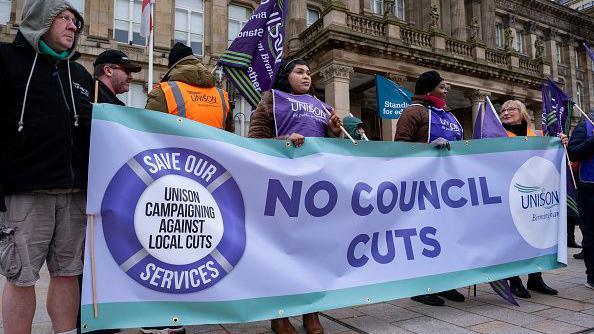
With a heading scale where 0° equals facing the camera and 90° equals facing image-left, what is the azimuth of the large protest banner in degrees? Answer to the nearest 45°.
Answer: approximately 315°

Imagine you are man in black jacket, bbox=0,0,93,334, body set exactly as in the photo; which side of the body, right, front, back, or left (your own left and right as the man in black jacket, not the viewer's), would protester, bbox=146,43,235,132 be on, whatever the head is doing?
left

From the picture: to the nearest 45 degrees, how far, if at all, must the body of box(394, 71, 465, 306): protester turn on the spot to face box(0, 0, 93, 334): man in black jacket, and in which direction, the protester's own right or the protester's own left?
approximately 90° to the protester's own right

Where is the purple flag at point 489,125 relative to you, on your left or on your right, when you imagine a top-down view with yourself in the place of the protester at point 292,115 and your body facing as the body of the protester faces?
on your left

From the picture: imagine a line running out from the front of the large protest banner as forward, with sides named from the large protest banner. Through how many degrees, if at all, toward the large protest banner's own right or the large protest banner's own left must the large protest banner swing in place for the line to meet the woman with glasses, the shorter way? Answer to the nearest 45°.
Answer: approximately 90° to the large protest banner's own left
